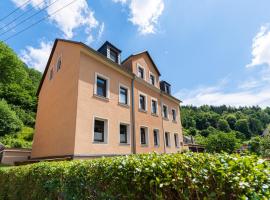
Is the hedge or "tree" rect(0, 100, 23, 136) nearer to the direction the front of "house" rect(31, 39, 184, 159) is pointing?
the hedge

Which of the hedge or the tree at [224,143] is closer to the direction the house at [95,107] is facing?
the hedge

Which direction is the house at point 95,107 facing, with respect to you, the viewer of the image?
facing the viewer and to the right of the viewer

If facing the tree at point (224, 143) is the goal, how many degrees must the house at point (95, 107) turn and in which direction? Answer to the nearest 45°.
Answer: approximately 90° to its left

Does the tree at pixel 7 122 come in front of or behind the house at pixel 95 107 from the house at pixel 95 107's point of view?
behind

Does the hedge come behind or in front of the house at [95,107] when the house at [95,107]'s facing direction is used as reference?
in front
